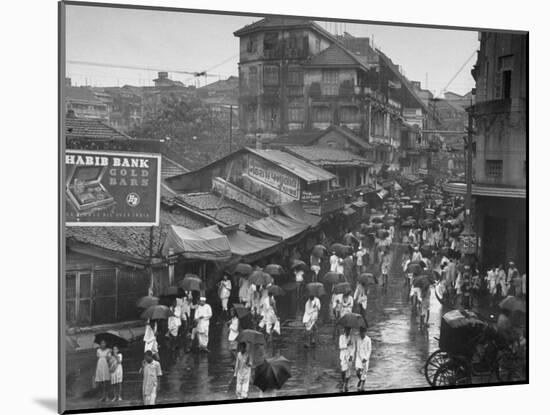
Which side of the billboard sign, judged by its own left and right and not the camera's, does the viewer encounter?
front
